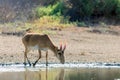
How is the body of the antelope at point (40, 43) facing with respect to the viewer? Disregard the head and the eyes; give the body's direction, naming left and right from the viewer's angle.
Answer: facing to the right of the viewer

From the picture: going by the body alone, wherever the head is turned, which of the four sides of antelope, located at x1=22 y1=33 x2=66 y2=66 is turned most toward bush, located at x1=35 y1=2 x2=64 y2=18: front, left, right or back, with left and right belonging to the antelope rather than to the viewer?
left
